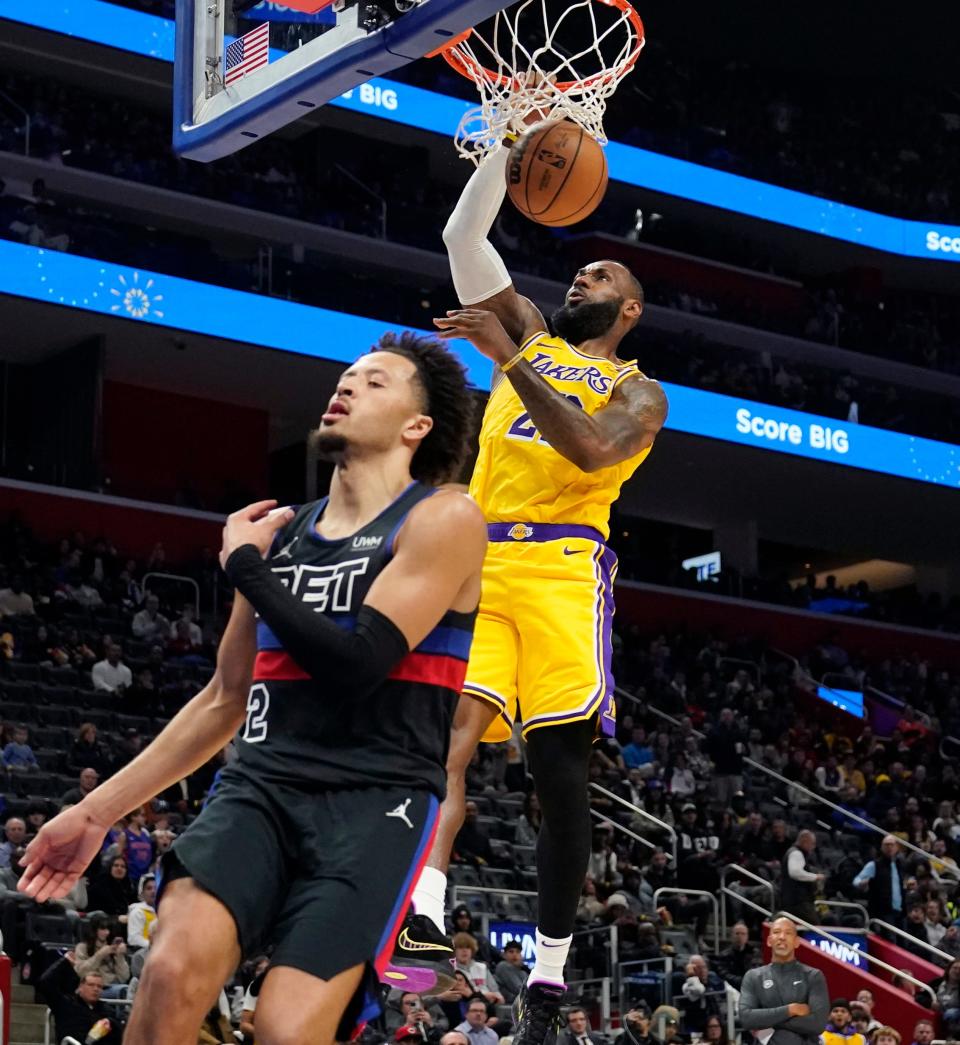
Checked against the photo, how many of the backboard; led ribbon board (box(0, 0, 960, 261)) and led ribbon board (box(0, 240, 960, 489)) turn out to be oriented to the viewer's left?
0

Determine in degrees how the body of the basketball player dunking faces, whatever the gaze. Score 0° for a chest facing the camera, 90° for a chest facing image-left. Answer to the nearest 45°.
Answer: approximately 45°

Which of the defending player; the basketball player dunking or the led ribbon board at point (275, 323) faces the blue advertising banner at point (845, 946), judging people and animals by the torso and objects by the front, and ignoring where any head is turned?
the led ribbon board

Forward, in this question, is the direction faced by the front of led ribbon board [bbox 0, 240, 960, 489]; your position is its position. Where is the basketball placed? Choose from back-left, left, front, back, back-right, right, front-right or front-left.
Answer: front-right

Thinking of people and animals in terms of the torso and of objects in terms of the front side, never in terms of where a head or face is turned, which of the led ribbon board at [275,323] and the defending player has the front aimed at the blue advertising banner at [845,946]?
the led ribbon board

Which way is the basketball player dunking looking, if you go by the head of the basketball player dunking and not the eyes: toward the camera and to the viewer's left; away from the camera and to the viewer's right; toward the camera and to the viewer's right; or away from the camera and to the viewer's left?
toward the camera and to the viewer's left

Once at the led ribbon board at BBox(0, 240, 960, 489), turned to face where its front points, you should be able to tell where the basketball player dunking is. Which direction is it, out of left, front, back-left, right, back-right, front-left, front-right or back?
front-right

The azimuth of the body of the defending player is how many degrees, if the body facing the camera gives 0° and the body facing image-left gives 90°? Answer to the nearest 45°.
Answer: approximately 45°

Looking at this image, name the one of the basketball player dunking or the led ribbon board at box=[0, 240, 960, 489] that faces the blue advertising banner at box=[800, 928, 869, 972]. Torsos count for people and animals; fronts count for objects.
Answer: the led ribbon board
